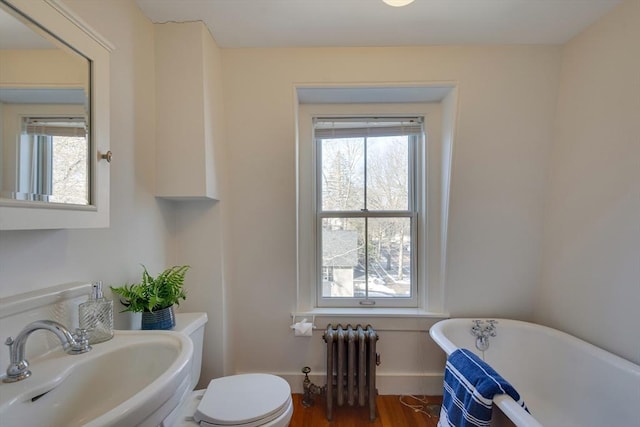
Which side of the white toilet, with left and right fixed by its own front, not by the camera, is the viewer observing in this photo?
right

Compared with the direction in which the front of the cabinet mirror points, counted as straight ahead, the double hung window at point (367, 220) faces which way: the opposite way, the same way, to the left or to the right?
to the right

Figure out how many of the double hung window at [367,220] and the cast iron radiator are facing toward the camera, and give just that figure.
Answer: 2

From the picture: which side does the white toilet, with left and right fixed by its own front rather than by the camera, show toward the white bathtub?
front

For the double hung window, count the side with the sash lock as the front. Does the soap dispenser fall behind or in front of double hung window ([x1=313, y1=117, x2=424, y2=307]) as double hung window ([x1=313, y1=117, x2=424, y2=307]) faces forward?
in front

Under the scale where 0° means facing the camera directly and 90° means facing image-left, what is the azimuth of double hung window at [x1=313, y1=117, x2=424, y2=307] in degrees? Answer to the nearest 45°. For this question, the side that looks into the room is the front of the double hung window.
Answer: approximately 0°

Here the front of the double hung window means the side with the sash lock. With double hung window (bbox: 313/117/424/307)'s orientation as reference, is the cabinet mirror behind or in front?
in front

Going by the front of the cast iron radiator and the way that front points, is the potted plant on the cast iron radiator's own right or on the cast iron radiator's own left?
on the cast iron radiator's own right
